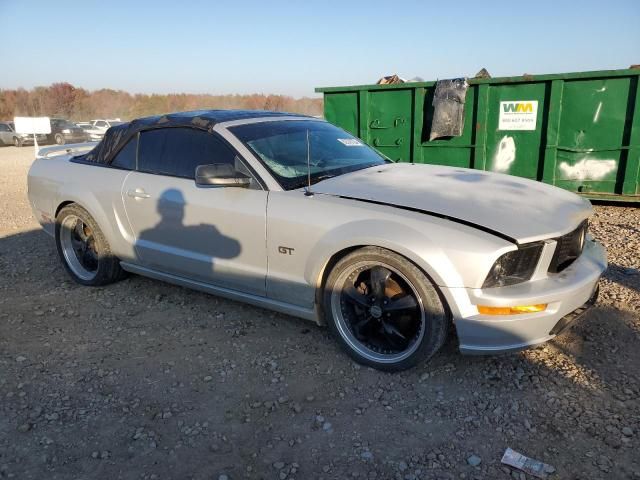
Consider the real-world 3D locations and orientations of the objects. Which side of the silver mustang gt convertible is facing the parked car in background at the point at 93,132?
back

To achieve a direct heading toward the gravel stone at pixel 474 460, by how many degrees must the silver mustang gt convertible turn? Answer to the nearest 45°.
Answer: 0° — it already faces it

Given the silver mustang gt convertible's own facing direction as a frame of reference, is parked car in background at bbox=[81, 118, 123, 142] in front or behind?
behind

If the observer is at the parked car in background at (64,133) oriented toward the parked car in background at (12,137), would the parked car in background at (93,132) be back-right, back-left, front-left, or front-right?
back-right

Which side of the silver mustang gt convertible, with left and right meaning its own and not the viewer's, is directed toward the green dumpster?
left

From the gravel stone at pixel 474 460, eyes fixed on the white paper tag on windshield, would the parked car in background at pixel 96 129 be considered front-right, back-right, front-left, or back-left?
front-left

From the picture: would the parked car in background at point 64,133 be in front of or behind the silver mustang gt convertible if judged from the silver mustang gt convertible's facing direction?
behind

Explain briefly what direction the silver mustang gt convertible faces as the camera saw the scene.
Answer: facing the viewer and to the right of the viewer

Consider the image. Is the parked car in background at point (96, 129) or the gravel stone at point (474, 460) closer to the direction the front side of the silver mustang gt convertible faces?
the gravel stone

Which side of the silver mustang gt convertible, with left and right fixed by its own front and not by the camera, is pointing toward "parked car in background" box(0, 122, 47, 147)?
back
